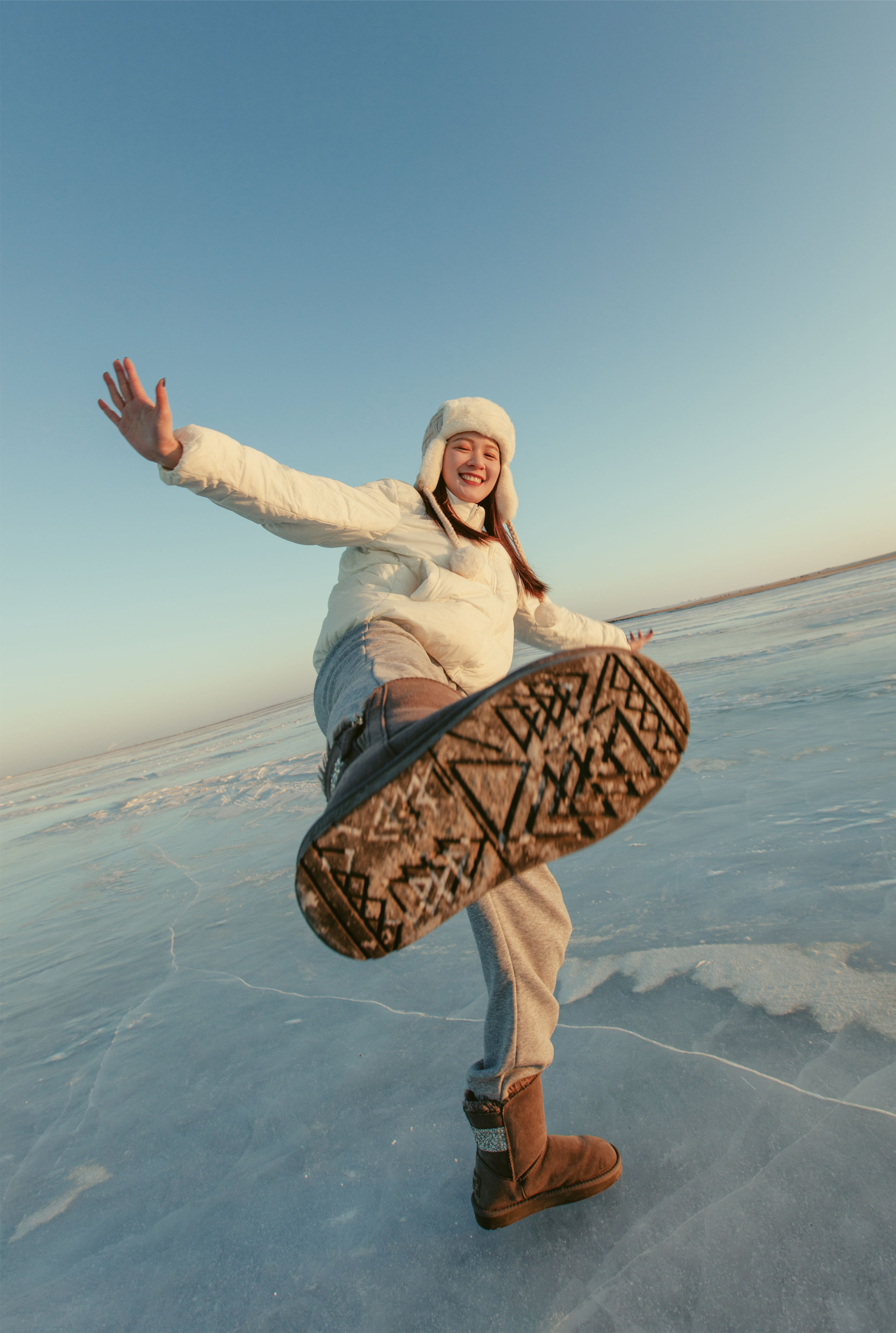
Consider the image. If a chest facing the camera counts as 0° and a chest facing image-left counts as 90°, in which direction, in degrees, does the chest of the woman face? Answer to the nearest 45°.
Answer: approximately 315°
